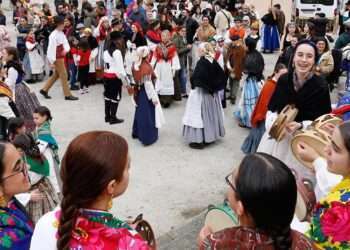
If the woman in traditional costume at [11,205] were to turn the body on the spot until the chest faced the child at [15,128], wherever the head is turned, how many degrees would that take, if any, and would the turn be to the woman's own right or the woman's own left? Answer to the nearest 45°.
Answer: approximately 90° to the woman's own left

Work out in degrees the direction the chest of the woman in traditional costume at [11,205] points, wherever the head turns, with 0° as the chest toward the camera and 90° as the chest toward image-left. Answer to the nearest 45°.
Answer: approximately 270°

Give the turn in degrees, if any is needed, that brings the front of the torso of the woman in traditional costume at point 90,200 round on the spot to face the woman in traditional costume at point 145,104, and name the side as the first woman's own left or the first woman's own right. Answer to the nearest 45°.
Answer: approximately 45° to the first woman's own left

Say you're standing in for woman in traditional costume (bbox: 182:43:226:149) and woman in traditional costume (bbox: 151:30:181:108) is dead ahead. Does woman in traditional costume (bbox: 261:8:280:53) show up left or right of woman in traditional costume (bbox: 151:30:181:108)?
right

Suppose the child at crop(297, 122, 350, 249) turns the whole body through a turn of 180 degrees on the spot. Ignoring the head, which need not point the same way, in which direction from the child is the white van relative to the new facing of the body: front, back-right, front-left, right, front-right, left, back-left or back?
left

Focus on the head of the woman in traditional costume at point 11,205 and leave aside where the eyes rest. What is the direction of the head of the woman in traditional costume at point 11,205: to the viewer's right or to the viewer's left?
to the viewer's right

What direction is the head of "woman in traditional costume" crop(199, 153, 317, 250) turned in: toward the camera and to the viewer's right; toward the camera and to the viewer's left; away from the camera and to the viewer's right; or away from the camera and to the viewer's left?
away from the camera and to the viewer's left

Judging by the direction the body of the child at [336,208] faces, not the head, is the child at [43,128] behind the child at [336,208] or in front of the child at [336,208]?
in front

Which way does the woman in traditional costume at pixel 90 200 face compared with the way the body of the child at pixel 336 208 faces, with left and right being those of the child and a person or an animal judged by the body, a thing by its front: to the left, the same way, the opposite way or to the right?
to the right

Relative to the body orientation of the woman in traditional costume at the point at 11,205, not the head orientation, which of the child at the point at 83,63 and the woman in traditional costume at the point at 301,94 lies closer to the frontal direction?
the woman in traditional costume

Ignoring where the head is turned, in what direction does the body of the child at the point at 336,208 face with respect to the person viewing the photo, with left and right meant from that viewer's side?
facing to the left of the viewer

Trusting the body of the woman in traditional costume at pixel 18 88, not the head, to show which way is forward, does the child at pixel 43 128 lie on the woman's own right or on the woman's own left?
on the woman's own left

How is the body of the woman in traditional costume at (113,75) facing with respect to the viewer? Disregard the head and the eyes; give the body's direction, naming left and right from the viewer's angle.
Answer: facing to the right of the viewer

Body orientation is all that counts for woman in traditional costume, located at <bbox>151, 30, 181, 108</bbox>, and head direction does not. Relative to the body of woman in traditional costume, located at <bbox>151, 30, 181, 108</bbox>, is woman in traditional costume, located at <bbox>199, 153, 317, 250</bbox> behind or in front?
in front
